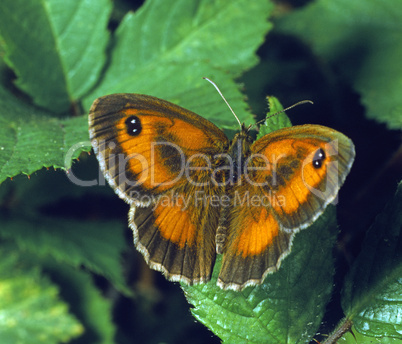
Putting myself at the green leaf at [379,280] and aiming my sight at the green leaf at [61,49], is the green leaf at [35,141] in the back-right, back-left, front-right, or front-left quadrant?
front-left

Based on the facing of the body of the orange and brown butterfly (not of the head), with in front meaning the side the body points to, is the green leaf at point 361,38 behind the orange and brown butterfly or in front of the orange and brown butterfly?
in front

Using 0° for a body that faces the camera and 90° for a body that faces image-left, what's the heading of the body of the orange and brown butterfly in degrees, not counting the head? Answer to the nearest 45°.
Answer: approximately 180°

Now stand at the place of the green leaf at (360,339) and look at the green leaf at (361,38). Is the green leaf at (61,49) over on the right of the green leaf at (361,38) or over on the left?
left

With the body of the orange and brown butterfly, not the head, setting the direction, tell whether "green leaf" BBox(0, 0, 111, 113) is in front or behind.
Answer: in front
